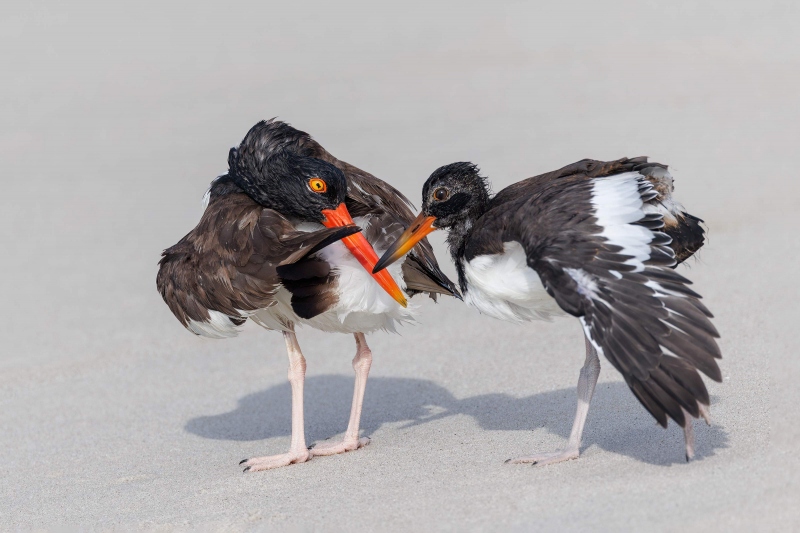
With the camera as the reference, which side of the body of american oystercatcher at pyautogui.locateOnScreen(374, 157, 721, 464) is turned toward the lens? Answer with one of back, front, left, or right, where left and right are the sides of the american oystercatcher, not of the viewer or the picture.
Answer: left

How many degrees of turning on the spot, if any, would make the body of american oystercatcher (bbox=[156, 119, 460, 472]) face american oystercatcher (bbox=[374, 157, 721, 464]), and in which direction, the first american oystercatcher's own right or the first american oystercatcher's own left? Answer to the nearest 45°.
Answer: approximately 135° to the first american oystercatcher's own left

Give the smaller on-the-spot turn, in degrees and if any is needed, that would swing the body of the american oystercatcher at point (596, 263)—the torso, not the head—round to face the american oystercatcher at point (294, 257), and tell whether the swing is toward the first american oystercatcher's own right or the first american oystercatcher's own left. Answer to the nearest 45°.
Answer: approximately 45° to the first american oystercatcher's own right
